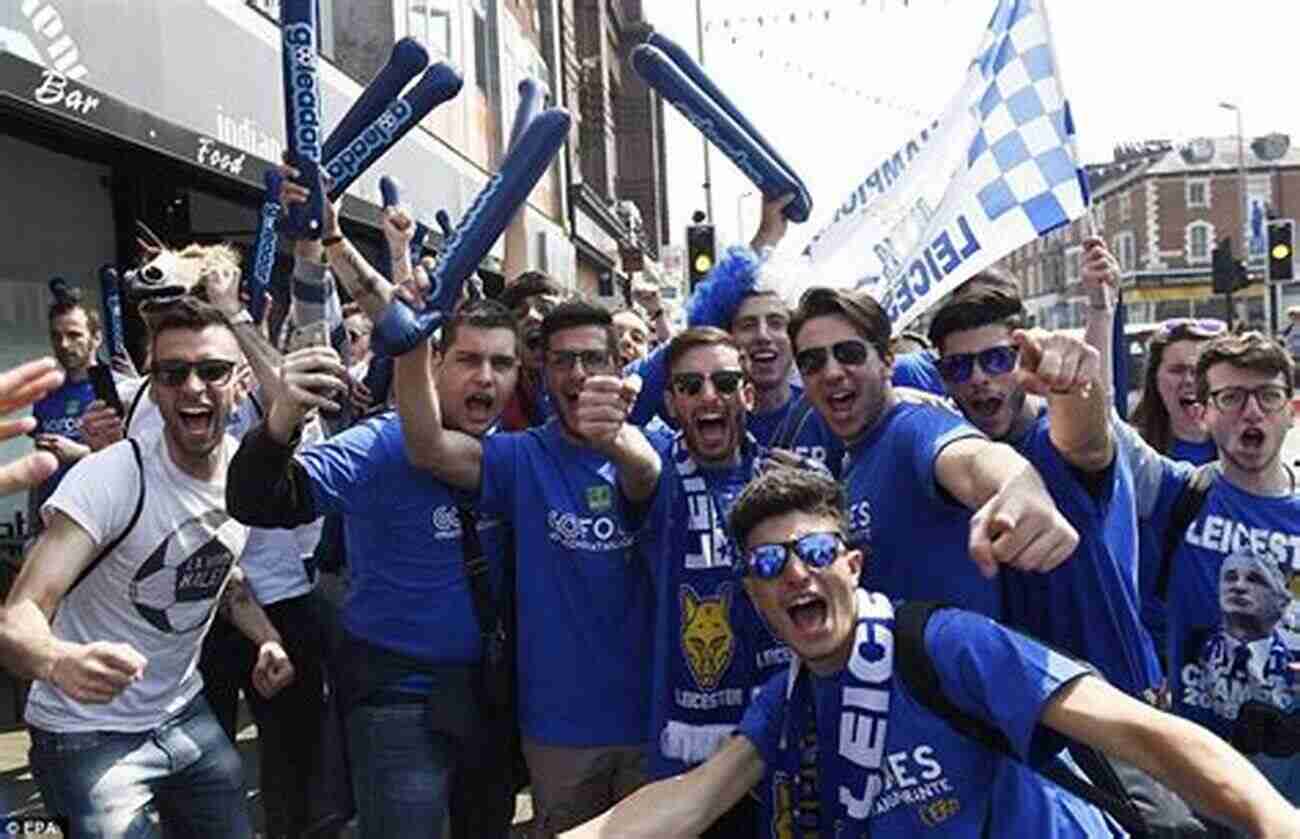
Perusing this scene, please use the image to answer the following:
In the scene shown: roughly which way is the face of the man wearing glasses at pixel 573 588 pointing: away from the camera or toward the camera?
toward the camera

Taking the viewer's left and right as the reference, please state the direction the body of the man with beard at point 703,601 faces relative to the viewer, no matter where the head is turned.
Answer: facing the viewer

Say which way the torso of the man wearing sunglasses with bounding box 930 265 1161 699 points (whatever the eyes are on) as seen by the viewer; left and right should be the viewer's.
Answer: facing the viewer and to the left of the viewer

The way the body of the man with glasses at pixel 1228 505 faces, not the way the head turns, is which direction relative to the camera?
toward the camera

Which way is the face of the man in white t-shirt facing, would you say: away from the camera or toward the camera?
toward the camera

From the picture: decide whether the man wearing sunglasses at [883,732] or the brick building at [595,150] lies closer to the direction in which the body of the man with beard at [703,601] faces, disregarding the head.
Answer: the man wearing sunglasses

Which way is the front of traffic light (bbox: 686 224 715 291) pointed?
toward the camera

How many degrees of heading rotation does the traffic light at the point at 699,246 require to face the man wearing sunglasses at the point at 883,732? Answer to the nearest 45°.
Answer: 0° — it already faces them
